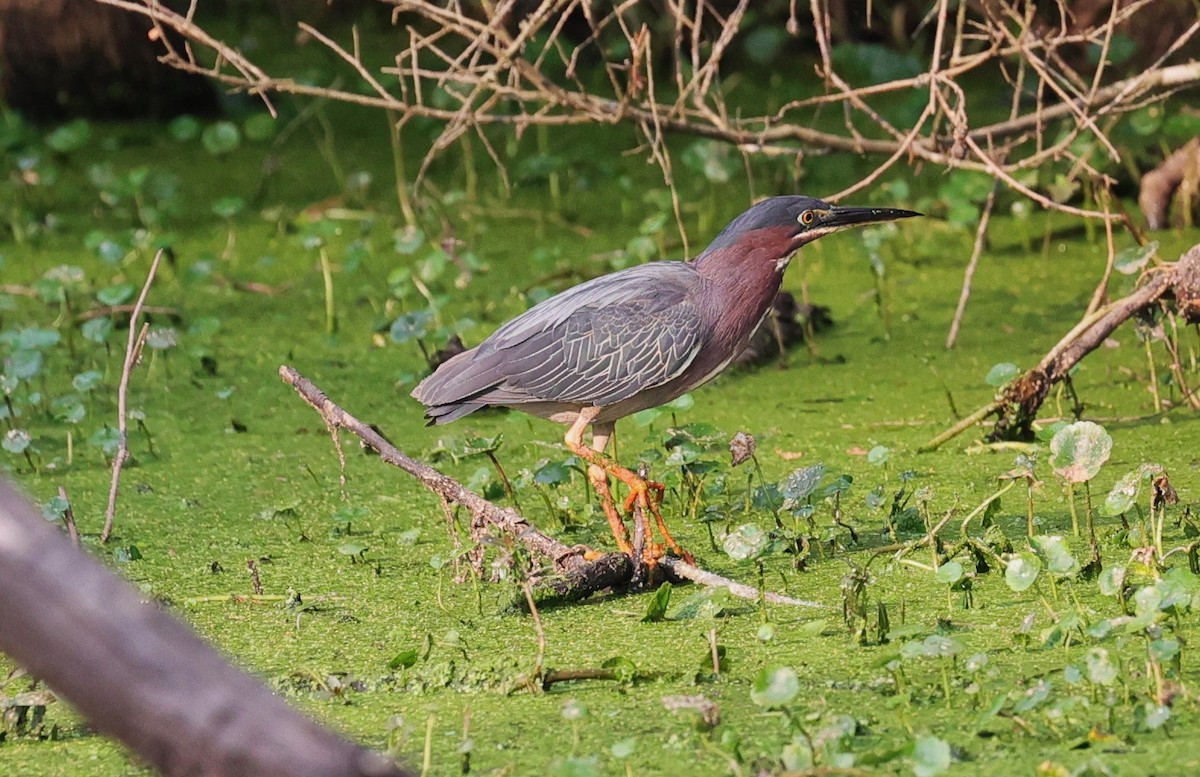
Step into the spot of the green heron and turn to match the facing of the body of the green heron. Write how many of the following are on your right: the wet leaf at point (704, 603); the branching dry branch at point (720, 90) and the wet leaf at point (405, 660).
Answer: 2

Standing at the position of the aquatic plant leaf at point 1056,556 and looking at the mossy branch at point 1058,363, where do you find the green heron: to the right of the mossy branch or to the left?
left

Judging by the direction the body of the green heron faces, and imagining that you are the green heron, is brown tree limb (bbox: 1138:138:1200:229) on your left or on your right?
on your left

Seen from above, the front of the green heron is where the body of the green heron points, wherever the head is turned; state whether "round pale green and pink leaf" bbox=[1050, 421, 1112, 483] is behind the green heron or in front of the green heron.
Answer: in front

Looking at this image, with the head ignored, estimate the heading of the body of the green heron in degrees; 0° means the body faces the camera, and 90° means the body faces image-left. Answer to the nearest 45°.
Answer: approximately 270°

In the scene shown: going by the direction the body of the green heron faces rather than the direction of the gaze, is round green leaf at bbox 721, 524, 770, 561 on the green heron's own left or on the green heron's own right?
on the green heron's own right

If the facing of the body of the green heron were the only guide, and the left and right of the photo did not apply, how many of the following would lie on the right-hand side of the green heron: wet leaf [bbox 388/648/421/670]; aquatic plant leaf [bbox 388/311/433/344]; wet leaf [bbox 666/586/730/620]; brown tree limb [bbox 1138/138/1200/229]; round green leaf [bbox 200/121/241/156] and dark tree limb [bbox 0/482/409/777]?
3

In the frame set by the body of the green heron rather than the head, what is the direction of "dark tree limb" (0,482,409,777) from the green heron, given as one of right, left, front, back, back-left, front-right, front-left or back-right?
right

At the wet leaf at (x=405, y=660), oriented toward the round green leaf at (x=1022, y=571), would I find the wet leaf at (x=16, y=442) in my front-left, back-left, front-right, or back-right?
back-left

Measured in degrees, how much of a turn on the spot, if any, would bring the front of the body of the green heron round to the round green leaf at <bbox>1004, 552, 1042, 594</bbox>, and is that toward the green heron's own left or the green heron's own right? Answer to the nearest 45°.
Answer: approximately 45° to the green heron's own right
